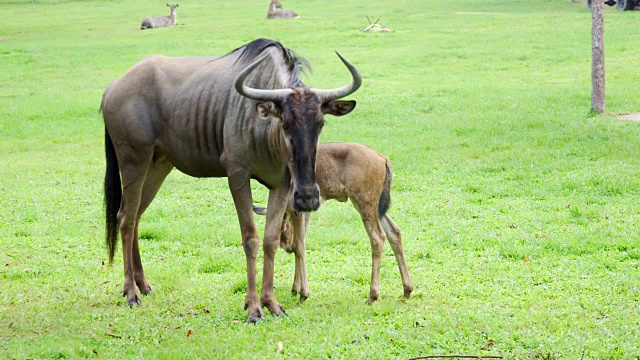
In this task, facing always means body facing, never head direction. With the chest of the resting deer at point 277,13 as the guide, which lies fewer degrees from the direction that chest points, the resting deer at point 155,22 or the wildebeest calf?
the resting deer

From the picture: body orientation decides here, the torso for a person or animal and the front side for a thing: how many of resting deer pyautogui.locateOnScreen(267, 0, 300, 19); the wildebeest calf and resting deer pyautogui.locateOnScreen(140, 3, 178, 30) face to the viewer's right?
1

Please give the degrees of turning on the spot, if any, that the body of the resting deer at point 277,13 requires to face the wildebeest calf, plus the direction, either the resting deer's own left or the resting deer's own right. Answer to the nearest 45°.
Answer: approximately 90° to the resting deer's own left

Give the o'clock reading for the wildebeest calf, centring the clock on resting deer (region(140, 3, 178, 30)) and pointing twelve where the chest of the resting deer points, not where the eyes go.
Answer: The wildebeest calf is roughly at 3 o'clock from the resting deer.

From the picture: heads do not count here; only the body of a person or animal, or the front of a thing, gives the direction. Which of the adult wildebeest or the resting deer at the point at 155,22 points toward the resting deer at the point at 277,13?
the resting deer at the point at 155,22

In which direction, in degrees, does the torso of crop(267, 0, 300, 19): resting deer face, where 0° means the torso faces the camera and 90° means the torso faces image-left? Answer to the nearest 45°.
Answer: approximately 90°

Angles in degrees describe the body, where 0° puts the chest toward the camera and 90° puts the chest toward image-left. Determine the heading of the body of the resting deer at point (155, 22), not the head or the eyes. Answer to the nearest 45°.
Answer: approximately 270°

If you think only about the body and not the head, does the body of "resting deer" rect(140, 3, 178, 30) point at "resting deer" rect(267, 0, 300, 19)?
yes

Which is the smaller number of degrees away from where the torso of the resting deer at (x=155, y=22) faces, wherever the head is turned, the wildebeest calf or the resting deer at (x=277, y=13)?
the resting deer

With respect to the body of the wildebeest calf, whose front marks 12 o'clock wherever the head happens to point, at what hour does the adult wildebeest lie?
The adult wildebeest is roughly at 12 o'clock from the wildebeest calf.

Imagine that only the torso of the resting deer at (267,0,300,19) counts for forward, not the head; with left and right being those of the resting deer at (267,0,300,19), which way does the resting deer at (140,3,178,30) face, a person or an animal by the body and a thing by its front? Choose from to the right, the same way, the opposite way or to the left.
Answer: the opposite way

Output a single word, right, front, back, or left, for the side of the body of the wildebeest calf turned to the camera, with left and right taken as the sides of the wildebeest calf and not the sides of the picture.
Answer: left

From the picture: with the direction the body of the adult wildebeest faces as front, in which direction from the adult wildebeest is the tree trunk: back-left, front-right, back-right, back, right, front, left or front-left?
left

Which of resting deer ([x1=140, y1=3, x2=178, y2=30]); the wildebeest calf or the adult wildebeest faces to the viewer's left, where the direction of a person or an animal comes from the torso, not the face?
the wildebeest calf

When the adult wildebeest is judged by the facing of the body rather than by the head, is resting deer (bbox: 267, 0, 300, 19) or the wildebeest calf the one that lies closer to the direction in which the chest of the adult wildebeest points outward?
the wildebeest calf

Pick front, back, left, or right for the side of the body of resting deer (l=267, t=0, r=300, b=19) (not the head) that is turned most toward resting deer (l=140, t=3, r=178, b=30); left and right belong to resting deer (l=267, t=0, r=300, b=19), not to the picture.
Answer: front

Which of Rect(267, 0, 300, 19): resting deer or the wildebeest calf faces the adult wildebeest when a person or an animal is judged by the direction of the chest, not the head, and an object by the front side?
the wildebeest calf

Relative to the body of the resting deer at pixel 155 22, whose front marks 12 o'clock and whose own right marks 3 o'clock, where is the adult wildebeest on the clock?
The adult wildebeest is roughly at 3 o'clock from the resting deer.
